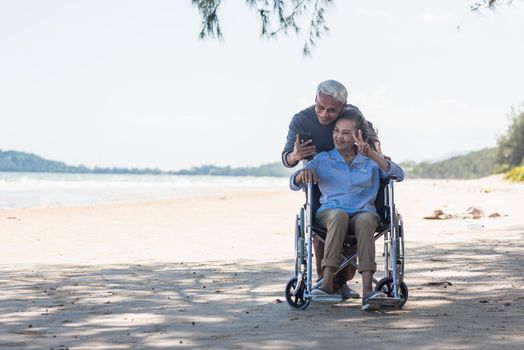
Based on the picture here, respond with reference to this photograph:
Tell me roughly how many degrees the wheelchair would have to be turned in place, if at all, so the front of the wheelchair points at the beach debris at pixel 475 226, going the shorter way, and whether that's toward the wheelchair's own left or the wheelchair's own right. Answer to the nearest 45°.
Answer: approximately 180°

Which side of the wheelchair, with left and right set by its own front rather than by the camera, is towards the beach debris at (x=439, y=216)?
back

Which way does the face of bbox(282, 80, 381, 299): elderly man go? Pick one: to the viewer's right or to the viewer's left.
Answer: to the viewer's left

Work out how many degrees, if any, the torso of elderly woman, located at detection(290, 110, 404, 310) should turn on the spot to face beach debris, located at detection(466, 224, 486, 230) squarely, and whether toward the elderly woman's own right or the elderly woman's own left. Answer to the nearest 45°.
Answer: approximately 180°

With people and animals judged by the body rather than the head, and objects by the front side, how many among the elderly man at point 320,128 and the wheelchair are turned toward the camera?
2

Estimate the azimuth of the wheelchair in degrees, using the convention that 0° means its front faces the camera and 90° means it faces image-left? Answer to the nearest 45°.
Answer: approximately 0°

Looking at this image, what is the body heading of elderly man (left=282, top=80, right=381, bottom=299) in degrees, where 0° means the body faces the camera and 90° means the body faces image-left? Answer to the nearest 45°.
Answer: approximately 0°
